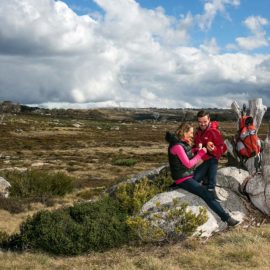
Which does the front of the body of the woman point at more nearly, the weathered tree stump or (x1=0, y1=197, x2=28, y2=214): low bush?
the weathered tree stump

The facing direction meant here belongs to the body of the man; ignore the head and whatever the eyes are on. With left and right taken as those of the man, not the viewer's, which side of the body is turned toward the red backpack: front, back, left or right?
back

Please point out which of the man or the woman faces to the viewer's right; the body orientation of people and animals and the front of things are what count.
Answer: the woman

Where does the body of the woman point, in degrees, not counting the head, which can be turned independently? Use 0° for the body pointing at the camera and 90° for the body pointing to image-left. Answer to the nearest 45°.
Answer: approximately 270°

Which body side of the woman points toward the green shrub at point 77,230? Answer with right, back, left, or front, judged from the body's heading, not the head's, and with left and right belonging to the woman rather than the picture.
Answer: back

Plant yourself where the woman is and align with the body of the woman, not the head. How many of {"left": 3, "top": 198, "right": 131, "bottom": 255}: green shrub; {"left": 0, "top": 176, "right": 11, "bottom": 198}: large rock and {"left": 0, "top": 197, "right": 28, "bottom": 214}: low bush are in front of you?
0

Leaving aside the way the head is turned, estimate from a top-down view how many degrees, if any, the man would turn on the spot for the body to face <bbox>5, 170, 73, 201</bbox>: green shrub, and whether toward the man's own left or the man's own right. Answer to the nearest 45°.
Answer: approximately 90° to the man's own right

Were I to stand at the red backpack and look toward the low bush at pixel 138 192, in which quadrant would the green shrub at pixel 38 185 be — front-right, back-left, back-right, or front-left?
front-right

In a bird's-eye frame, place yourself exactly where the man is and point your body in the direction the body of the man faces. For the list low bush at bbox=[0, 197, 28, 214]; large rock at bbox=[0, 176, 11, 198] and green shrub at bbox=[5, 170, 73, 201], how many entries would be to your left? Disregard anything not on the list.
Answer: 0

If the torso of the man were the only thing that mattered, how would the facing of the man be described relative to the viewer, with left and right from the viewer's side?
facing the viewer and to the left of the viewer

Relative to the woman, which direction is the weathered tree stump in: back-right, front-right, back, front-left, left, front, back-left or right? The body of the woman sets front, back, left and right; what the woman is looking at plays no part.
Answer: front-left

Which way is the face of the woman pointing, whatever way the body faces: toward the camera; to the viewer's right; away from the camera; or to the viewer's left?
to the viewer's right

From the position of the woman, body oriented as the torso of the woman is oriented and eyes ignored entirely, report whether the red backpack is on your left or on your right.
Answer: on your left
